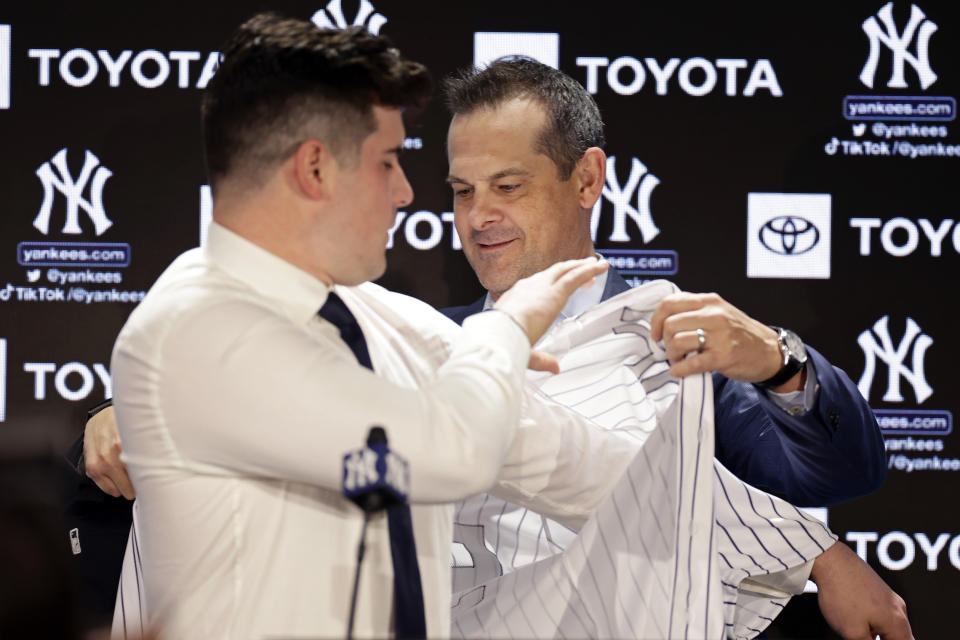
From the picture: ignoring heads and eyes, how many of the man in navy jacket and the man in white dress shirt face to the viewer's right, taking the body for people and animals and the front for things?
1

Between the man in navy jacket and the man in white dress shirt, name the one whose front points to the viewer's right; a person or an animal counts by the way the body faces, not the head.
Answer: the man in white dress shirt

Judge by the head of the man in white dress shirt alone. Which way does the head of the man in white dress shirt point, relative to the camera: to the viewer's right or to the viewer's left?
to the viewer's right

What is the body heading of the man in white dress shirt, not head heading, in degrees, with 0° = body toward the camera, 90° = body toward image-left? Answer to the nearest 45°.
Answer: approximately 270°

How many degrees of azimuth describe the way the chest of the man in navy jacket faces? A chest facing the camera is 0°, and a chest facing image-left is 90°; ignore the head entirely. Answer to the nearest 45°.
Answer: approximately 45°

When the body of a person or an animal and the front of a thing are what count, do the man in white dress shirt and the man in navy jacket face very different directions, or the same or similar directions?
very different directions

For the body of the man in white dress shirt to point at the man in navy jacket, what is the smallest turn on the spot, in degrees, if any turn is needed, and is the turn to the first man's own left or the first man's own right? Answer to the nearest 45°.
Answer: approximately 45° to the first man's own left
